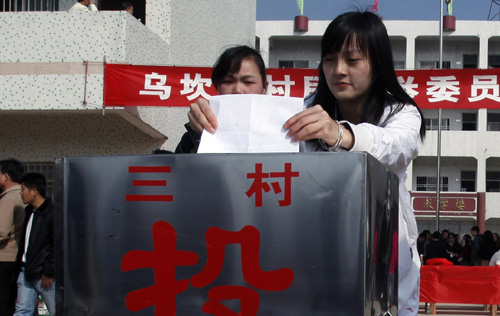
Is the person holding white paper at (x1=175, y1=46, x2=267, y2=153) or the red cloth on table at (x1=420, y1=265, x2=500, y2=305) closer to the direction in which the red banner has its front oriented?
the person holding white paper

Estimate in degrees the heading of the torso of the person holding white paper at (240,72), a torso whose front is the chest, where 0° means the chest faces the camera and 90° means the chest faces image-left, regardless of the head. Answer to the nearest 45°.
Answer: approximately 0°

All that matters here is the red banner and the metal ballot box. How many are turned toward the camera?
2

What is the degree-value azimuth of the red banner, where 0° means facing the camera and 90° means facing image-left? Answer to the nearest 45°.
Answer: approximately 0°

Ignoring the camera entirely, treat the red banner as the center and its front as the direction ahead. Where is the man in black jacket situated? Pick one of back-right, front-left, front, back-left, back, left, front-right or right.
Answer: front-right

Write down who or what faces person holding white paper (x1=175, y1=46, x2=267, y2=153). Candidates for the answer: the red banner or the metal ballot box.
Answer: the red banner

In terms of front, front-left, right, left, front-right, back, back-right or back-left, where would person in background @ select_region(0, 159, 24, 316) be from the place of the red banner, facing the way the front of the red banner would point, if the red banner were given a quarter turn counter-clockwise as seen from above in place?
back-right
